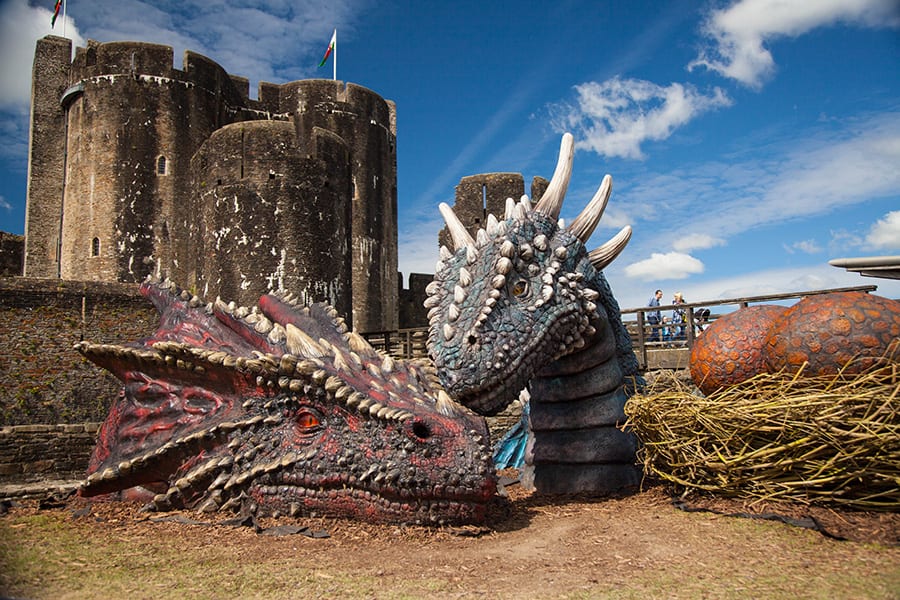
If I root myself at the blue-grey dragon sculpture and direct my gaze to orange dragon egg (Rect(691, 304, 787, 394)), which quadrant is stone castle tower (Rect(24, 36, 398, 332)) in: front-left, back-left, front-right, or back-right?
back-left

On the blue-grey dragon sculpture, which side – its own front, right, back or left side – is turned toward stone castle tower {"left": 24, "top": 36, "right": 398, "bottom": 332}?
right

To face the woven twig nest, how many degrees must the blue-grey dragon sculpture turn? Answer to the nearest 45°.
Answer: approximately 90° to its left

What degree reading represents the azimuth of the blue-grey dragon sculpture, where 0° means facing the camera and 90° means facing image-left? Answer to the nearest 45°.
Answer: approximately 45°
